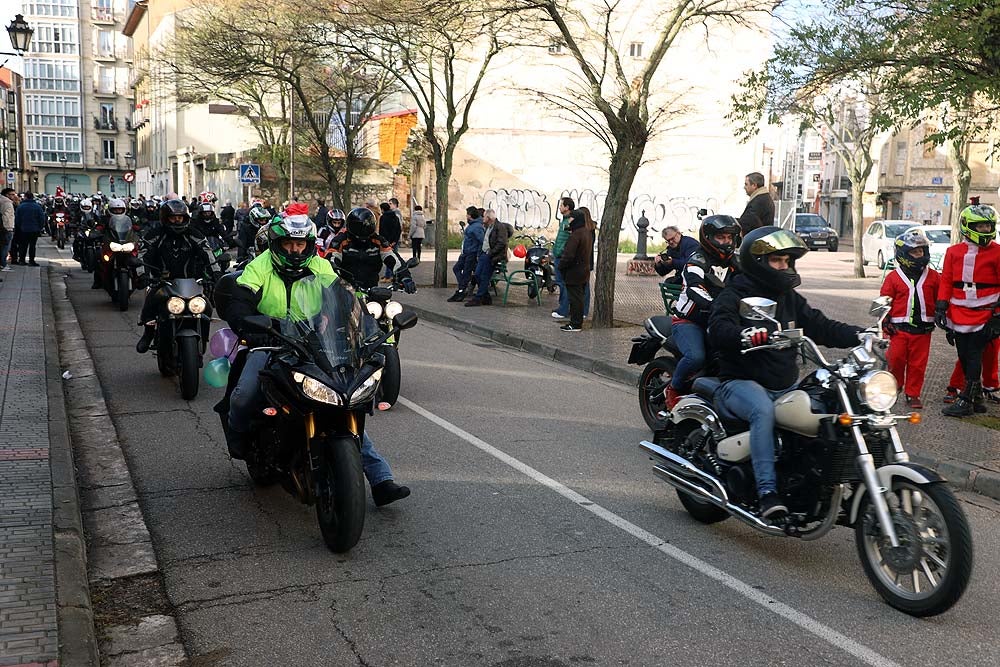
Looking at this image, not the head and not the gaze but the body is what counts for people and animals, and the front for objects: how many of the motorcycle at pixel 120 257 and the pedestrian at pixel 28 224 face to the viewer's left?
0

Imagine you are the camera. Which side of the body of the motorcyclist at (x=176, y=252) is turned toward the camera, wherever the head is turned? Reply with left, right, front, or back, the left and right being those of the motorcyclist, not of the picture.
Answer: front

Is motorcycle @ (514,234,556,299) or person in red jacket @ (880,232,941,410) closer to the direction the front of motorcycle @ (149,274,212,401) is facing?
the person in red jacket

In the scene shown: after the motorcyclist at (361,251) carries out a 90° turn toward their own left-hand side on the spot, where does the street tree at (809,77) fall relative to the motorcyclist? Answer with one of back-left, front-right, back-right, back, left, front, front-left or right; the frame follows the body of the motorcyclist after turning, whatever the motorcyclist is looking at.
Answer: front

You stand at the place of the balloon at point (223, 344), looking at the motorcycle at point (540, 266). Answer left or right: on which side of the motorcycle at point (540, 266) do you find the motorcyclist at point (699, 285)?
right

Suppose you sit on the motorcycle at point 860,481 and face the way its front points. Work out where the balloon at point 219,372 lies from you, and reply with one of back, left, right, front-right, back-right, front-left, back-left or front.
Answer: back-right

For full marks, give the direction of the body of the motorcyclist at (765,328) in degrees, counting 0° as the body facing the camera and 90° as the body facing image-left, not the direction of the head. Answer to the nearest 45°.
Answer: approximately 315°

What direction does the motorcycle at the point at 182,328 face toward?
toward the camera

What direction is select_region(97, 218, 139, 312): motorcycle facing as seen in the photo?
toward the camera

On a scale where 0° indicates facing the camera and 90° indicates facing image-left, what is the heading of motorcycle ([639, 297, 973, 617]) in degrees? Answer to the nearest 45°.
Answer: approximately 315°

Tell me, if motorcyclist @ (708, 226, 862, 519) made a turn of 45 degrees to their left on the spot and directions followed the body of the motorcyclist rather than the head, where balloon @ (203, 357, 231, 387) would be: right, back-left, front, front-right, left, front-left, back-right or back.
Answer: back

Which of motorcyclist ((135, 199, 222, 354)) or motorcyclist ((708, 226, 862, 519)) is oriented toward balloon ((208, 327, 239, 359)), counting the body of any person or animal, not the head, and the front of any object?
motorcyclist ((135, 199, 222, 354))

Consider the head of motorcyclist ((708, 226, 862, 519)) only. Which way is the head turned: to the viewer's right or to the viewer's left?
to the viewer's right

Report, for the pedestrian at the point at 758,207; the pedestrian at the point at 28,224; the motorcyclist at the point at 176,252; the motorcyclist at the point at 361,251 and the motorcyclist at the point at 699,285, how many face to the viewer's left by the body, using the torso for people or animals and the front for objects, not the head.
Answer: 1

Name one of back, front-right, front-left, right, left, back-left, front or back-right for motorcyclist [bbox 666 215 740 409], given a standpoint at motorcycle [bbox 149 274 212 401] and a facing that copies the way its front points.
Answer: front-left
